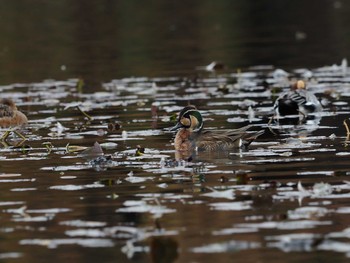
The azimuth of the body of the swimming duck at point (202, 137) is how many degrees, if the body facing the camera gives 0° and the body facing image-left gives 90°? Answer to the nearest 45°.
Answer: approximately 90°

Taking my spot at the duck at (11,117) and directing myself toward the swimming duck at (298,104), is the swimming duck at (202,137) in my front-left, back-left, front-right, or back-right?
front-right

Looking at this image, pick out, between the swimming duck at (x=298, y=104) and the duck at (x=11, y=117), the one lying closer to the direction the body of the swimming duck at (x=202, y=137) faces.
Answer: the duck
